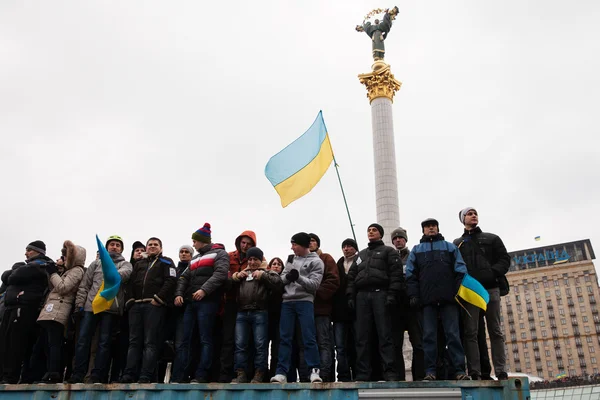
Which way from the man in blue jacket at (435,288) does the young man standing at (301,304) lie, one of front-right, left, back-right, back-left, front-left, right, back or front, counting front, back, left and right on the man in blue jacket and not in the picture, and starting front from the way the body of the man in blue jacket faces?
right

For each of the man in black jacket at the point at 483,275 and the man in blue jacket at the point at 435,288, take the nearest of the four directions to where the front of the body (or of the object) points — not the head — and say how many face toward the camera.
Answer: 2

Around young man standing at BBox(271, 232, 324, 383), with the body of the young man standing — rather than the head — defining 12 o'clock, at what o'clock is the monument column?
The monument column is roughly at 5 o'clock from the young man standing.

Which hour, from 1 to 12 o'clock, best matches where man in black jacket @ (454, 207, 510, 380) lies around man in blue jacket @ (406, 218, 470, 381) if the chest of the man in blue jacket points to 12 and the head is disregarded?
The man in black jacket is roughly at 8 o'clock from the man in blue jacket.

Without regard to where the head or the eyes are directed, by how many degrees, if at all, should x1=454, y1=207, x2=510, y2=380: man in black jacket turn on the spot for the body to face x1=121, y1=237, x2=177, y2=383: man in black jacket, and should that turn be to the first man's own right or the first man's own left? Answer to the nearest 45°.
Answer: approximately 90° to the first man's own right

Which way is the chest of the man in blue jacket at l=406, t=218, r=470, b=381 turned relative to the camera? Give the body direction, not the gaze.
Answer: toward the camera

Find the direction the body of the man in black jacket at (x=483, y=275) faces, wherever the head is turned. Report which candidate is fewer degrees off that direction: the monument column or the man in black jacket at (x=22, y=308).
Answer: the man in black jacket

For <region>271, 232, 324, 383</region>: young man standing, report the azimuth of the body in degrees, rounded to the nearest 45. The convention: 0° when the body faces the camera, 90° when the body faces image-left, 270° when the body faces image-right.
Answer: approximately 45°

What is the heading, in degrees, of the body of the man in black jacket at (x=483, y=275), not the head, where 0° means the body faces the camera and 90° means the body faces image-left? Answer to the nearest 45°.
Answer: approximately 0°

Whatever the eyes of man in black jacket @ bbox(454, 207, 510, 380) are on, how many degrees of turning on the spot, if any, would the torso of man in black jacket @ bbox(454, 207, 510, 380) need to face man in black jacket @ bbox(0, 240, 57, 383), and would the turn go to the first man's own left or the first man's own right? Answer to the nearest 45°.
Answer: approximately 90° to the first man's own right

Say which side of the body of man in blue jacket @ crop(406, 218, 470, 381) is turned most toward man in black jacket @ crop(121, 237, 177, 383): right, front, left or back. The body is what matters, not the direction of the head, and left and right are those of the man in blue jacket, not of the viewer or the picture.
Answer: right
